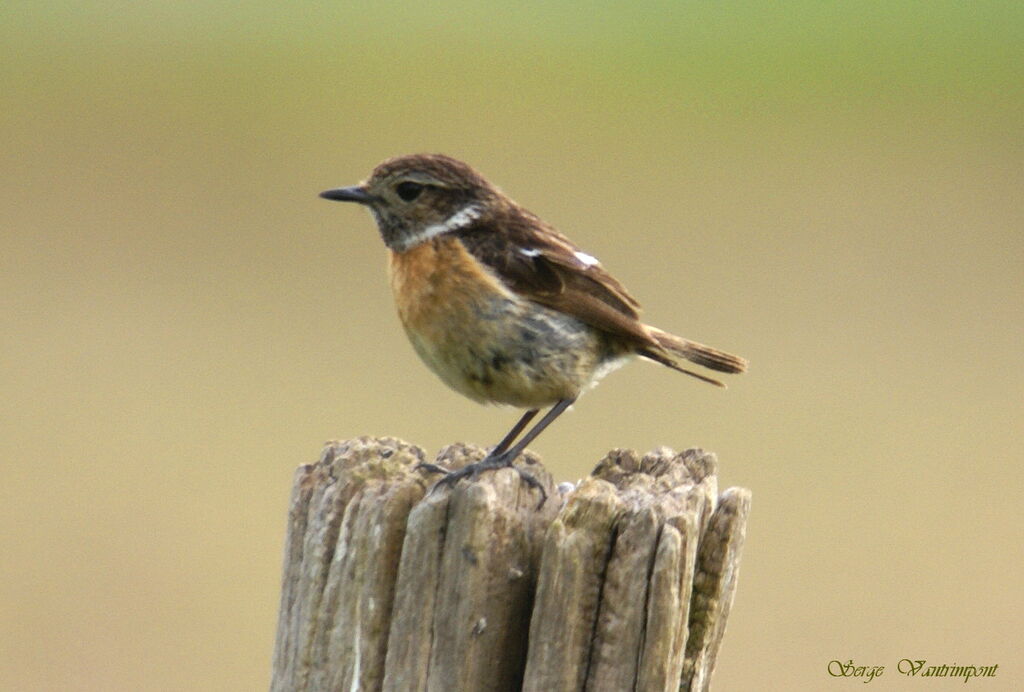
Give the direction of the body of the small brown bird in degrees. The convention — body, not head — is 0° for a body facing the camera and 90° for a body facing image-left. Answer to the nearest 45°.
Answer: approximately 90°
